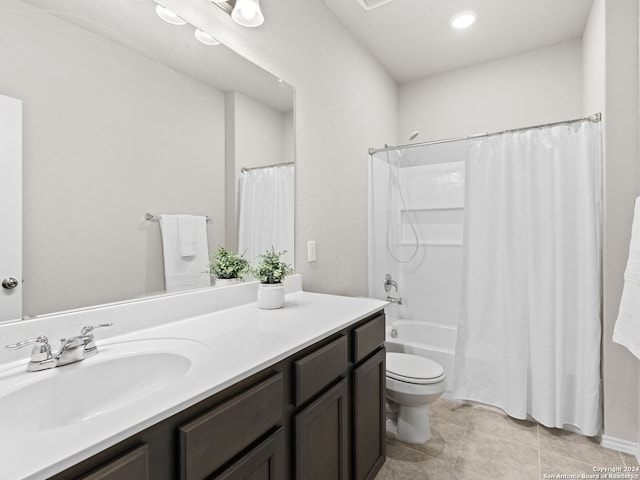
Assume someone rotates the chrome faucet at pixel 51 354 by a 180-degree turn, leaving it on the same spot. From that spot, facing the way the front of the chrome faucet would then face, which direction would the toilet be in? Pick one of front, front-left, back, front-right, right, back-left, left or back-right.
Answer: back-right

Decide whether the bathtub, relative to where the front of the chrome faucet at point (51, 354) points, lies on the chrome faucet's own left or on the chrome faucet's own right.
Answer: on the chrome faucet's own left

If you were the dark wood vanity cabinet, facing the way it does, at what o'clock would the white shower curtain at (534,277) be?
The white shower curtain is roughly at 10 o'clock from the dark wood vanity cabinet.

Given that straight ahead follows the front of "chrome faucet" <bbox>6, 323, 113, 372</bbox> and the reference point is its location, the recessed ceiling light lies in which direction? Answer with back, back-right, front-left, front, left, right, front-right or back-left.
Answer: front-left

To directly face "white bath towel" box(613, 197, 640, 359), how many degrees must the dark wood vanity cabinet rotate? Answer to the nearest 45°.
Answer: approximately 45° to its left

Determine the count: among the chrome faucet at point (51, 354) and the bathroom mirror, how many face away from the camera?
0

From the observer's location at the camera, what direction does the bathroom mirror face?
facing the viewer and to the right of the viewer
